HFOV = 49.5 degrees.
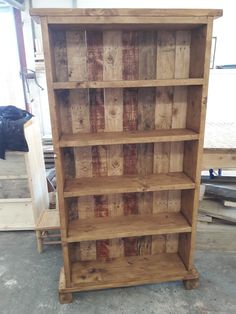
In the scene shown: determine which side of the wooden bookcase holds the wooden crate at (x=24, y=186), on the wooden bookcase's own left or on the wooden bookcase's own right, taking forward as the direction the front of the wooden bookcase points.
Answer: on the wooden bookcase's own right

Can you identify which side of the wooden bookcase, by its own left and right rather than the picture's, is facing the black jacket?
right

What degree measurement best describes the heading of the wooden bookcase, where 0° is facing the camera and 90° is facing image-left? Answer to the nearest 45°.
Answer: approximately 0°
